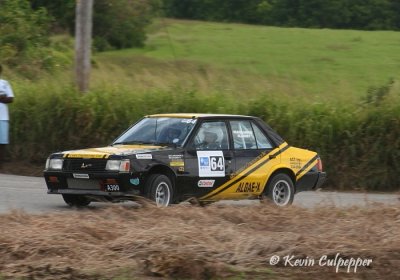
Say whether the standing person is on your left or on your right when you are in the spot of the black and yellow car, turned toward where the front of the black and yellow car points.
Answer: on your right

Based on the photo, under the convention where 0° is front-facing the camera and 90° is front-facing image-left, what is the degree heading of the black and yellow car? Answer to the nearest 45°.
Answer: approximately 45°

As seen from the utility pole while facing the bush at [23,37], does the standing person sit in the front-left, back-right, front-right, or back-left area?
back-left

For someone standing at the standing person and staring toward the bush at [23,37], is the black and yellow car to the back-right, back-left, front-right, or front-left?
back-right
